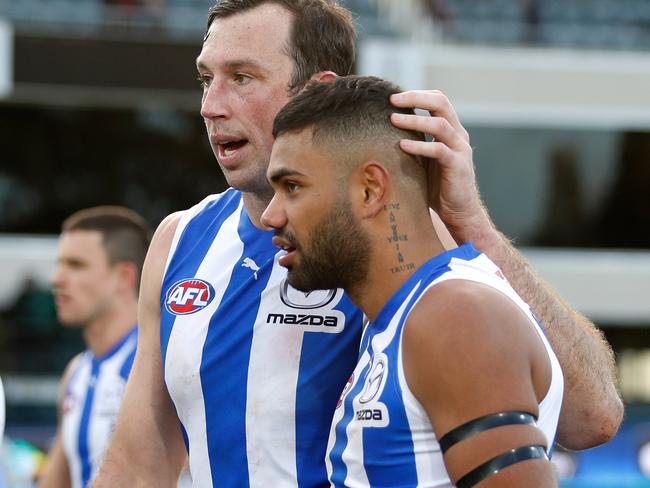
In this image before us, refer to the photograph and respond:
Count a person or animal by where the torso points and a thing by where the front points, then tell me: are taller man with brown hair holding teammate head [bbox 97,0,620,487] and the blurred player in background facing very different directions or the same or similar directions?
same or similar directions

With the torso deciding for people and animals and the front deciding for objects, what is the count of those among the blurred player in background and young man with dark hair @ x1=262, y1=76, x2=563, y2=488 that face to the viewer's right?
0

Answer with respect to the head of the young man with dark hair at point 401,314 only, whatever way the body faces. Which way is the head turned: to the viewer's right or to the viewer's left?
to the viewer's left

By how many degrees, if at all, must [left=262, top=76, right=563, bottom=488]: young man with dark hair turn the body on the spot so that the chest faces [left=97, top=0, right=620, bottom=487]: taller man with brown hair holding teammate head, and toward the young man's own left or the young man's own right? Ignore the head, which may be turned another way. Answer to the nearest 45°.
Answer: approximately 45° to the young man's own right

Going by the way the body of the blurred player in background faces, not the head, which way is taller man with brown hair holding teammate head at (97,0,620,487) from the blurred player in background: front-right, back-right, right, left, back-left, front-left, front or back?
front-left

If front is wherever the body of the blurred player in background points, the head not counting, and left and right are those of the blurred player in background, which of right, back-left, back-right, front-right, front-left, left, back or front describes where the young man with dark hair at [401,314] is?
front-left

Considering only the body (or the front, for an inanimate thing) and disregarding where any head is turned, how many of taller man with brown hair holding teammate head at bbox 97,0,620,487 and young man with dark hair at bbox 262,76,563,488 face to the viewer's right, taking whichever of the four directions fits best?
0

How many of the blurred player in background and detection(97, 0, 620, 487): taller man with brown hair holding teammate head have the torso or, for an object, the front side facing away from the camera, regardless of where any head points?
0

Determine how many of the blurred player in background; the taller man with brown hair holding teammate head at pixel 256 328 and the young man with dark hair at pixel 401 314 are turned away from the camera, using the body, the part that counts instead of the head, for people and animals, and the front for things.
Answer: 0

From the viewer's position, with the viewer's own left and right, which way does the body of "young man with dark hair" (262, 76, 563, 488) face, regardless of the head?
facing to the left of the viewer

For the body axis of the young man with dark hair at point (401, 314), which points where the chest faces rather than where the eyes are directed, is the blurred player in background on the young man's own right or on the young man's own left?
on the young man's own right

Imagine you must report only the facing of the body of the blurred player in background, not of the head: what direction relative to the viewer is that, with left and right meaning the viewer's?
facing the viewer and to the left of the viewer
